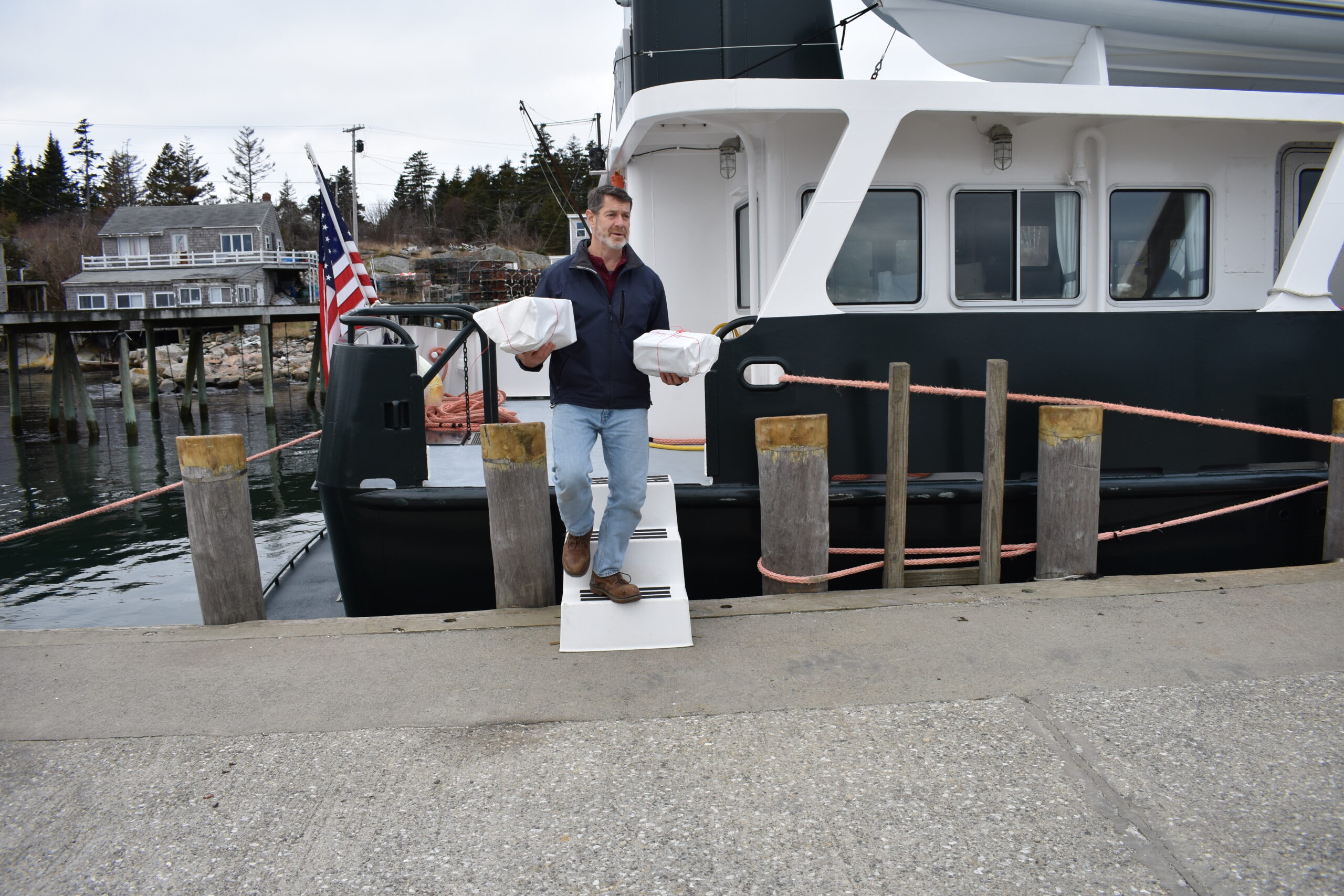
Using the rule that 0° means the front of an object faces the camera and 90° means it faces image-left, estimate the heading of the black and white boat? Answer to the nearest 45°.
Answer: approximately 270°

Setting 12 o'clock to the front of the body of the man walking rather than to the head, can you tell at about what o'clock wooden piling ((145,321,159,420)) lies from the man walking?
The wooden piling is roughly at 5 o'clock from the man walking.

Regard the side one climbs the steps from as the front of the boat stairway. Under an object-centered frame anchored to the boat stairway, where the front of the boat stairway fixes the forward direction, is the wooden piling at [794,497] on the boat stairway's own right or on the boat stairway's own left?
on the boat stairway's own left

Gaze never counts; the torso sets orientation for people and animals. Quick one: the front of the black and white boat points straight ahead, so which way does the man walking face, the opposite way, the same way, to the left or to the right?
to the right

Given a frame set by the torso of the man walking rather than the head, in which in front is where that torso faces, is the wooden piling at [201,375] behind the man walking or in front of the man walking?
behind

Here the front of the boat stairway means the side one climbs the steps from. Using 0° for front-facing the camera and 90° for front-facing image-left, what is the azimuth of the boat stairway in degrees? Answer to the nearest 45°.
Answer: approximately 0°

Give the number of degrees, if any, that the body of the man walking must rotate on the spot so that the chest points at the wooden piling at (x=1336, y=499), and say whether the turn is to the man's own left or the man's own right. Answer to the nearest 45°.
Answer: approximately 90° to the man's own left

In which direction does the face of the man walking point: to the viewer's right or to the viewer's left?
to the viewer's right

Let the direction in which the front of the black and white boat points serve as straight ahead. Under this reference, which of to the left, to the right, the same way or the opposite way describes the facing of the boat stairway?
to the right
